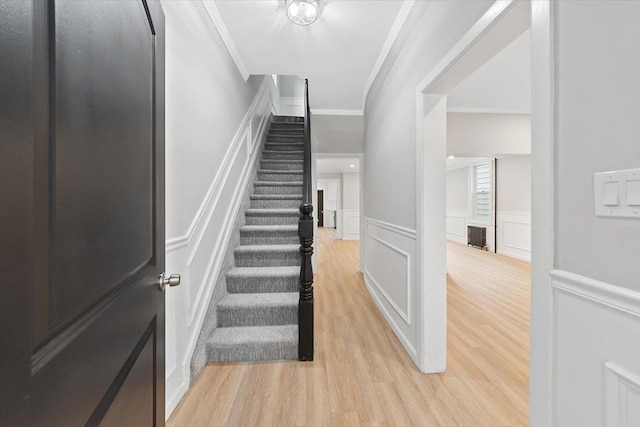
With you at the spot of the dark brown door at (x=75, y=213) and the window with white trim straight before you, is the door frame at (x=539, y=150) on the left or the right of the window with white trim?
right

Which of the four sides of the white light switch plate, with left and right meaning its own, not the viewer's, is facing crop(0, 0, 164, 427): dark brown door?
front

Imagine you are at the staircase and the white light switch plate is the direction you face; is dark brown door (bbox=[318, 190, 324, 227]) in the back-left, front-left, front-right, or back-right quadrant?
back-left

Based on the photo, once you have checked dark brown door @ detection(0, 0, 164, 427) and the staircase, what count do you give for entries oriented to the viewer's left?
0

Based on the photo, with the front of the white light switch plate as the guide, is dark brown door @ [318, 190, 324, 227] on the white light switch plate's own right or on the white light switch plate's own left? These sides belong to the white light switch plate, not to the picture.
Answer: on the white light switch plate's own right

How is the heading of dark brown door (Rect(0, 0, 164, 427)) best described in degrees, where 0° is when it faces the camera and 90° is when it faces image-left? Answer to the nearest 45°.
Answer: approximately 315°

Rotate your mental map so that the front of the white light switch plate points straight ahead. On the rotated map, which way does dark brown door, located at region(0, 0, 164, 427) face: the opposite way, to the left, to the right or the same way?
the opposite way

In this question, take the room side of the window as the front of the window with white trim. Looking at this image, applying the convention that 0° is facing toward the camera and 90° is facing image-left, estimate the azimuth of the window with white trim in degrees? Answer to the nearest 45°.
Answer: approximately 45°

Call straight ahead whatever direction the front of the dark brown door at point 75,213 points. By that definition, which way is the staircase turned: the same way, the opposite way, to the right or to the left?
to the right

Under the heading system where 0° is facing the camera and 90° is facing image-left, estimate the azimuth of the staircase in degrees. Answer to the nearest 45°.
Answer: approximately 0°

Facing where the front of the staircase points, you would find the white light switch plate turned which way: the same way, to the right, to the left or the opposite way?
to the right

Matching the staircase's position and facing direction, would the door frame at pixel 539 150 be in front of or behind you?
in front

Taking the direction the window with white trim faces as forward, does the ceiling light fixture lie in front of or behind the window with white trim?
in front
